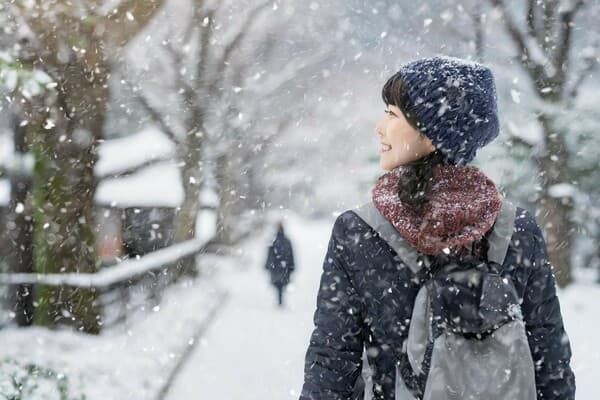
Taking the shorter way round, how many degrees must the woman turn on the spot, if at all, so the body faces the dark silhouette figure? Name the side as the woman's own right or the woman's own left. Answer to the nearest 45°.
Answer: approximately 45° to the woman's own right

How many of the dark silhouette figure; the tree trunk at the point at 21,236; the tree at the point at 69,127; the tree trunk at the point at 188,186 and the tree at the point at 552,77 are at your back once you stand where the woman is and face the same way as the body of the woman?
0

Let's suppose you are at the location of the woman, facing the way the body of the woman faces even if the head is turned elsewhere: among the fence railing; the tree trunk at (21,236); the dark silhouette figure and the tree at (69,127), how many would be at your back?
0

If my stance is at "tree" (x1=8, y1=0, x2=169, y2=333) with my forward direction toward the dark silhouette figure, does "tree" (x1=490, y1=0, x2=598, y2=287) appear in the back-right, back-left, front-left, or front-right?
front-right

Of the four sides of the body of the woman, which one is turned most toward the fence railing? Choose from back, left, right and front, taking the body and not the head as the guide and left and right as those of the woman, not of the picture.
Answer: front

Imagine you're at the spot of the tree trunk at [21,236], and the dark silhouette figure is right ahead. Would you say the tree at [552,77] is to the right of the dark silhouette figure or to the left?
right

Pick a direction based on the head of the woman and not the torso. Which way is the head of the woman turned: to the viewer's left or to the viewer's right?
to the viewer's left

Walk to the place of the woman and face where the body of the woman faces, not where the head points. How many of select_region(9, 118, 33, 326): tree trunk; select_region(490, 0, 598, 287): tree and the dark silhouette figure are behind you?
0

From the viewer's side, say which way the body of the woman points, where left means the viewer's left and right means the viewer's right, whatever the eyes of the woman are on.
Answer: facing away from the viewer and to the left of the viewer

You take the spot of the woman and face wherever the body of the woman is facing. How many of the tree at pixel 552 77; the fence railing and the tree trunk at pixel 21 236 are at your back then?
0

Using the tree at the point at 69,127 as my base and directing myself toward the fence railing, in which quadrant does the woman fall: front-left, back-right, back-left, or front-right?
back-right

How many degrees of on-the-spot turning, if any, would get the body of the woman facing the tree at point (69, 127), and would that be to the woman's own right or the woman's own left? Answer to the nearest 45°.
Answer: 0° — they already face it

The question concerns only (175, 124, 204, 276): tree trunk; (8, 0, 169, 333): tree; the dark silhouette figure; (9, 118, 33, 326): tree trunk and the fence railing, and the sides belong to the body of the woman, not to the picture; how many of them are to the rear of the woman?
0
